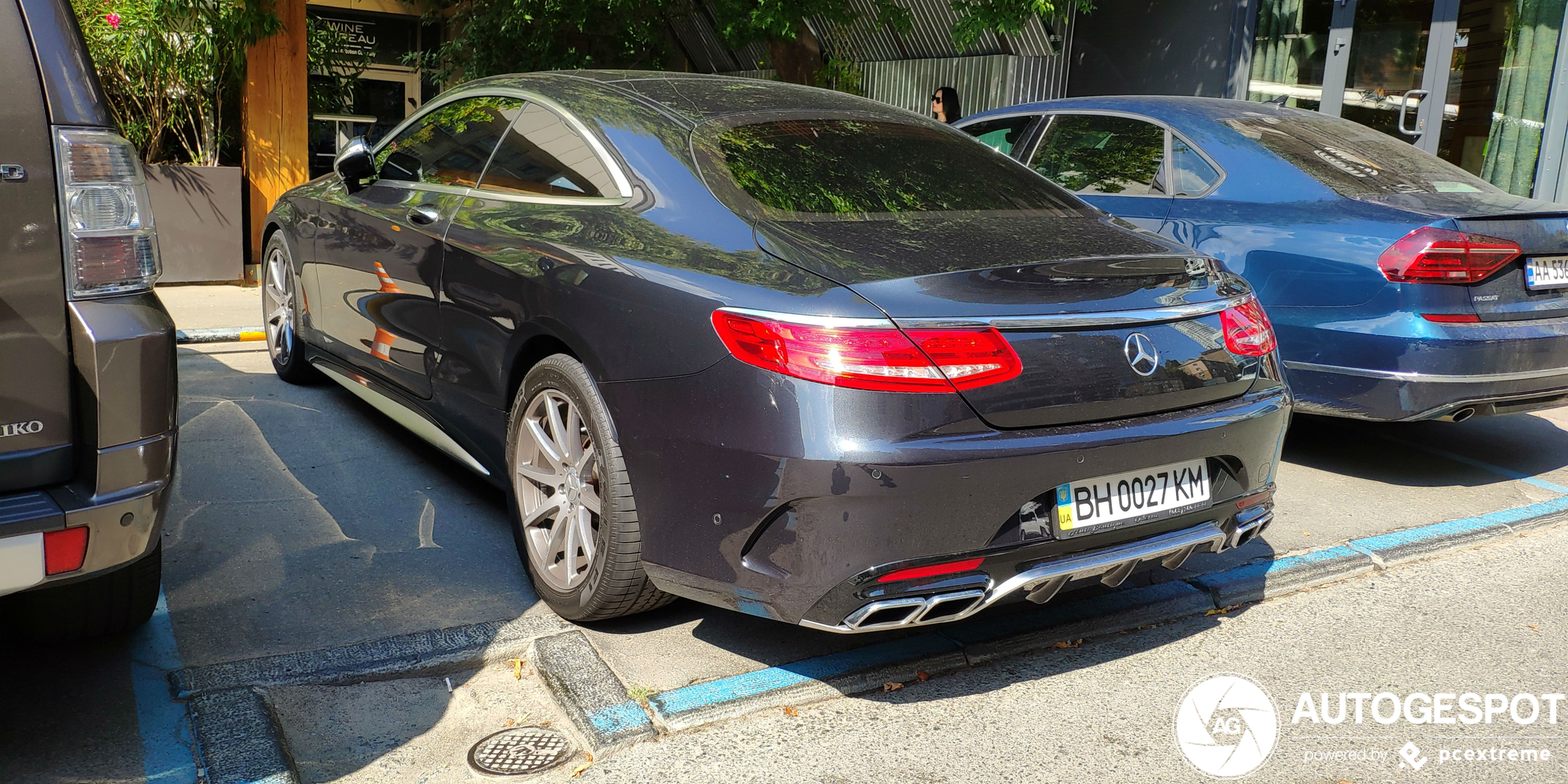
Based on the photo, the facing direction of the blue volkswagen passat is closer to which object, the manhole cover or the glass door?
the glass door

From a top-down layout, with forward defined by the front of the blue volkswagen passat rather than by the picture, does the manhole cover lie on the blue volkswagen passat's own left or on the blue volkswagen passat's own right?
on the blue volkswagen passat's own left

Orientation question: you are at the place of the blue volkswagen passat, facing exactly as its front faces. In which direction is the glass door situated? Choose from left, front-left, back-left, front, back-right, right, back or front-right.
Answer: front-right

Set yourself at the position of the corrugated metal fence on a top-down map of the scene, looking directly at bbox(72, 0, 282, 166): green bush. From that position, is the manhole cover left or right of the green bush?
left

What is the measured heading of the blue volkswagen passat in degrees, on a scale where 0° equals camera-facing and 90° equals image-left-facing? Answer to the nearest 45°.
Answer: approximately 135°
